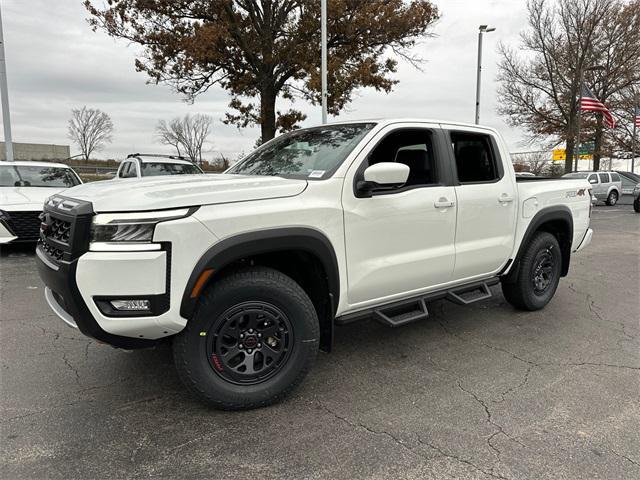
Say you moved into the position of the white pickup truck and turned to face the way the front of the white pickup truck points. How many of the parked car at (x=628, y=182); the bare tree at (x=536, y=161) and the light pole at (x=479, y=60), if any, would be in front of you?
0

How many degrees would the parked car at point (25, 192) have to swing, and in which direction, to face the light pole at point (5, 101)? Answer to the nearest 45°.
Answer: approximately 180°

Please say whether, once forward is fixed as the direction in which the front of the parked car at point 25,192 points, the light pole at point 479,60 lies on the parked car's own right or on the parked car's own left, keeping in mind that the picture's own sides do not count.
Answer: on the parked car's own left

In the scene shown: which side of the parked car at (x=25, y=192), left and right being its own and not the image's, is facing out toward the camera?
front

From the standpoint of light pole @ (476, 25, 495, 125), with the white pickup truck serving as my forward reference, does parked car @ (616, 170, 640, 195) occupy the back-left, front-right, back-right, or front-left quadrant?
back-left

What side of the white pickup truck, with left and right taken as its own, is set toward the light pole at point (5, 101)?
right

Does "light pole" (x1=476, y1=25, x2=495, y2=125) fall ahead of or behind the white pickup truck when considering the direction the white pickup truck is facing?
behind

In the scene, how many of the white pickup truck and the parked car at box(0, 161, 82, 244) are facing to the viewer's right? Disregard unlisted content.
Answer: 0

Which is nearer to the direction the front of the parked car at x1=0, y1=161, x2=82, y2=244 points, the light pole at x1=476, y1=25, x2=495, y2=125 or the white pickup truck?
the white pickup truck

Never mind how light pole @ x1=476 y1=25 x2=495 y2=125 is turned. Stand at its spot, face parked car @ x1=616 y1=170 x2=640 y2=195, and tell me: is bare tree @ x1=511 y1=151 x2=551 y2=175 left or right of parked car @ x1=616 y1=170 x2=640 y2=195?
left

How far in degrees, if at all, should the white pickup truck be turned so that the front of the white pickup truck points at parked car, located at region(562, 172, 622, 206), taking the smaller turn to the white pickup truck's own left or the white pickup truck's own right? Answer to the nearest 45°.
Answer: approximately 180°

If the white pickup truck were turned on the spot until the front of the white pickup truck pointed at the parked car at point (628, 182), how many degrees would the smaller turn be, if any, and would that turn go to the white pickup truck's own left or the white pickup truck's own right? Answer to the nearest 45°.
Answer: approximately 180°

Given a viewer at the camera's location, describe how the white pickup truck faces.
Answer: facing the viewer and to the left of the viewer

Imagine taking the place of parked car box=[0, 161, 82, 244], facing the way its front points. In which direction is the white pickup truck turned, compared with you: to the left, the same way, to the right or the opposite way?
to the right
